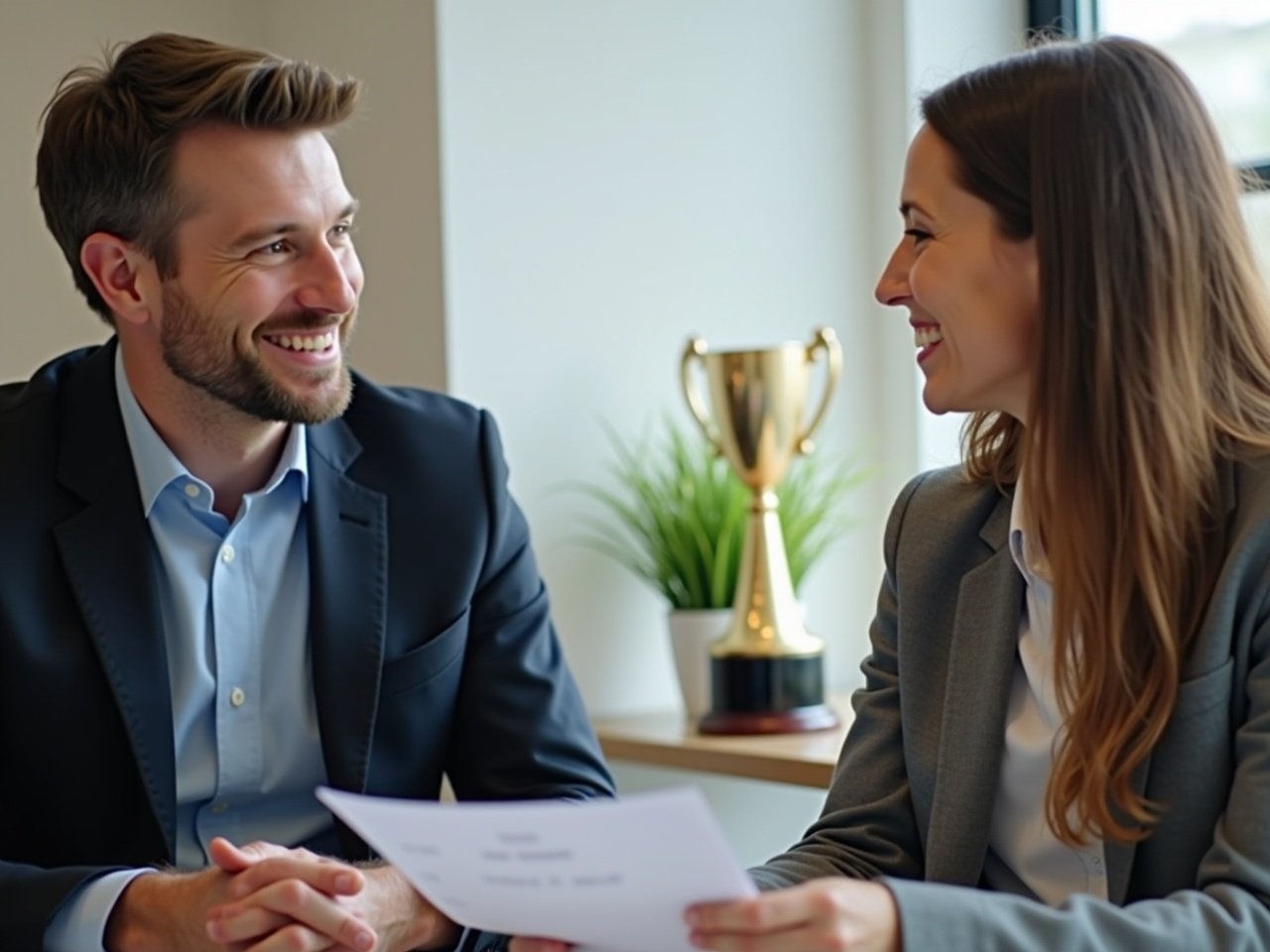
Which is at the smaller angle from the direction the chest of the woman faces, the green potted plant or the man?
the man

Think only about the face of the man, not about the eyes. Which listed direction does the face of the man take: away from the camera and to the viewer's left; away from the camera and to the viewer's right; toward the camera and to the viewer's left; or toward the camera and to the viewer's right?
toward the camera and to the viewer's right

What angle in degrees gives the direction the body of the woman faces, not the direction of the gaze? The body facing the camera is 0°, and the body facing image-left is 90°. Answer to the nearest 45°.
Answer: approximately 45°

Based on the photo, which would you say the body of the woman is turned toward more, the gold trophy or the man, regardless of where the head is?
the man

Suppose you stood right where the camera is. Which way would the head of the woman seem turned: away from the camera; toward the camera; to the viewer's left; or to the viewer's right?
to the viewer's left
